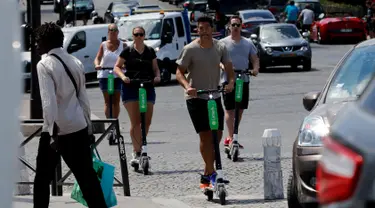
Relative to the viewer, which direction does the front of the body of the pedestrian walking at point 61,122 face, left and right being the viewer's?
facing away from the viewer and to the left of the viewer

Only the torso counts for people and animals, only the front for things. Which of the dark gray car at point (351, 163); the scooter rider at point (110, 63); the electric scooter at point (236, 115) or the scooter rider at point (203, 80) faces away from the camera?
the dark gray car

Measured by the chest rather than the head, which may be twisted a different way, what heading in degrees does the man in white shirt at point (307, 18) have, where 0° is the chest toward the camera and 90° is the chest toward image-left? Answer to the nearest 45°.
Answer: approximately 180°

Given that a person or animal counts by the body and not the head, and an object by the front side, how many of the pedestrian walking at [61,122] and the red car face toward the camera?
0

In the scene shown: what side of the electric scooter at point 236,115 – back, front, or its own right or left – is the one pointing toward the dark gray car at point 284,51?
back

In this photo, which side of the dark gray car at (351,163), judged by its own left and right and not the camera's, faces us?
back
